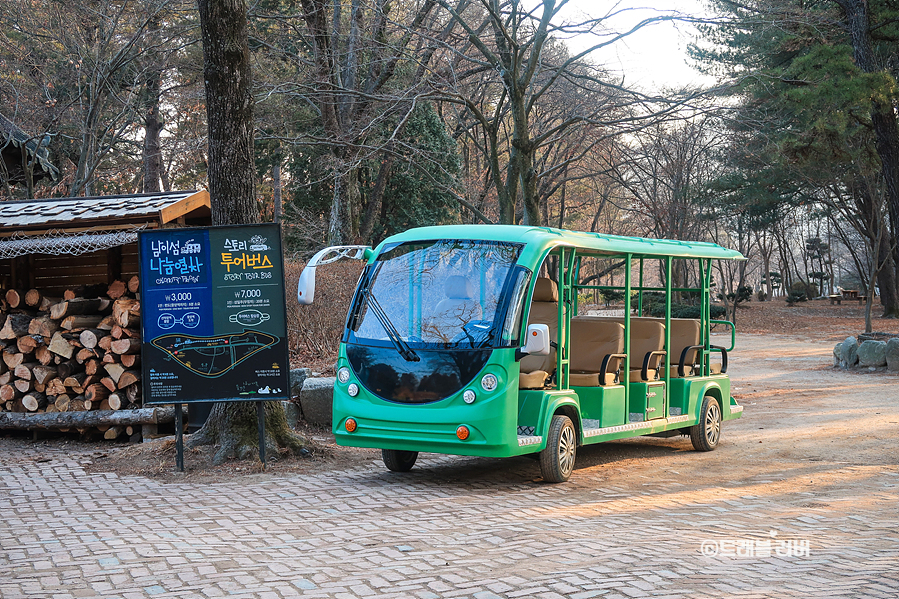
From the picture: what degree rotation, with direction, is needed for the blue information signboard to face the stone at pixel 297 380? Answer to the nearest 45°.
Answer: approximately 180°

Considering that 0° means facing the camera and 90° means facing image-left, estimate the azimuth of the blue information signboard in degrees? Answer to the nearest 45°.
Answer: approximately 0°

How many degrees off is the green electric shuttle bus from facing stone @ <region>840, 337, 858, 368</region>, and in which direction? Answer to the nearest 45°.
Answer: approximately 180°

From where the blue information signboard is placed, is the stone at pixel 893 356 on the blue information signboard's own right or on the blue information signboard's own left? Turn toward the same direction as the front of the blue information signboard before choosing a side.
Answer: on the blue information signboard's own left

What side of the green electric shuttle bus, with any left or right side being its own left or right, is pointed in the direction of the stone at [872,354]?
back

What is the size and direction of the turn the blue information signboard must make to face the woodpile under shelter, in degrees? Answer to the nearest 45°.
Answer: approximately 135° to its right

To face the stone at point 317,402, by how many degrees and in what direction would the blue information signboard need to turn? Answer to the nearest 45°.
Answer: approximately 135° to its left

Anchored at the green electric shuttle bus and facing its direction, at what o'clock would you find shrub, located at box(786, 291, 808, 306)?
The shrub is roughly at 5 o'clock from the green electric shuttle bus.

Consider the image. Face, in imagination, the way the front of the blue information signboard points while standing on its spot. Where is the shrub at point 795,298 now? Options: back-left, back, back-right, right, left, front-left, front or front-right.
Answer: back-left

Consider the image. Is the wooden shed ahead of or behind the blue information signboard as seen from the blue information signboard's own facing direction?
behind

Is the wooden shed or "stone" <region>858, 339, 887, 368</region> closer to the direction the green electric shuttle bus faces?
the wooden shed

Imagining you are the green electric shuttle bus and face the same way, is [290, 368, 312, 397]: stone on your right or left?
on your right

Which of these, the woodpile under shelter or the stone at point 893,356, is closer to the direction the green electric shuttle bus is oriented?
the woodpile under shelter

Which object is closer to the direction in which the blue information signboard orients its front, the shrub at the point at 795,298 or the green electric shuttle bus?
the green electric shuttle bus
